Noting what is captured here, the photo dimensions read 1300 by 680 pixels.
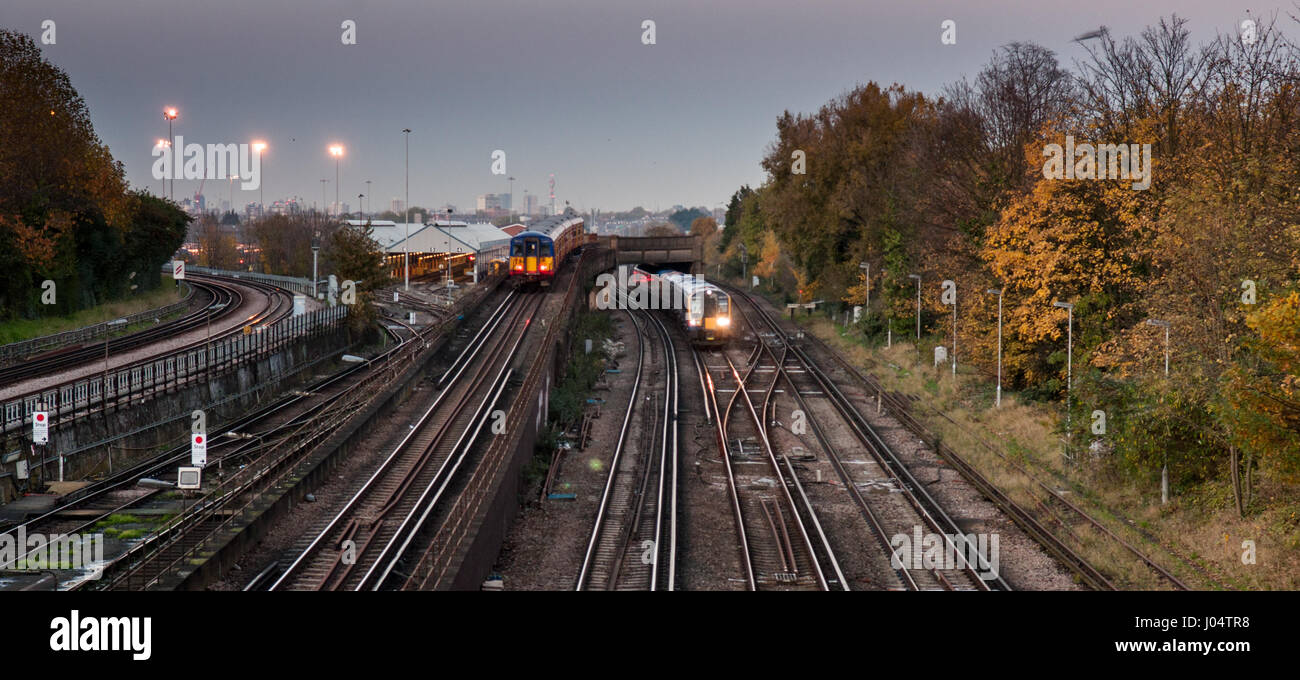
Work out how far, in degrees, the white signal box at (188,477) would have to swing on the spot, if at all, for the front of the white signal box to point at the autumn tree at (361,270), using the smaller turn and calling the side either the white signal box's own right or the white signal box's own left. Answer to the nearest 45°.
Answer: approximately 180°

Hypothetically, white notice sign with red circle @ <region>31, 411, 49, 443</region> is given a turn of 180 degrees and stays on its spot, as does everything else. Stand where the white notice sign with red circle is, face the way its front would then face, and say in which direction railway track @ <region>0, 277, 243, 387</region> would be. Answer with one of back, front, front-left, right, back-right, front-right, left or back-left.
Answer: front

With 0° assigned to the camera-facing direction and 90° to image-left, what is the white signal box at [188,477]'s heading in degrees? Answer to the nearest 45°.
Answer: approximately 0°

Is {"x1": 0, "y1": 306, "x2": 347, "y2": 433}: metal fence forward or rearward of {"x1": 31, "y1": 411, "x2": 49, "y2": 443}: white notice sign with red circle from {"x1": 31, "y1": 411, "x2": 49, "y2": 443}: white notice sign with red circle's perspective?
rearward

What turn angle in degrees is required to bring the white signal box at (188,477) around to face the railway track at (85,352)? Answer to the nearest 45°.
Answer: approximately 180°

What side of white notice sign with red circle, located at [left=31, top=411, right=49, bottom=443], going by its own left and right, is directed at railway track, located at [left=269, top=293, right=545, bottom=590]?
left

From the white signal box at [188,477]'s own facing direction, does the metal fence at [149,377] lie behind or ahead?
behind

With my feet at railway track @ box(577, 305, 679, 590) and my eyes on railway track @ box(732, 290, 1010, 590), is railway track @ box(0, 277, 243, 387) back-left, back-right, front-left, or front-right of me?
back-left

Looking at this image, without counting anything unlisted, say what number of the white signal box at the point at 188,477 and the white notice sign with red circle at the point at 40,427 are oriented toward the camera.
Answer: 2
